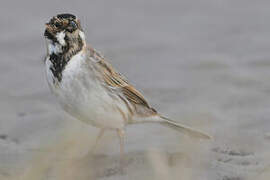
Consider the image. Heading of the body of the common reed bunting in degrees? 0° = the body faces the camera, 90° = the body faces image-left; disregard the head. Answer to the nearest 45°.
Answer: approximately 45°
